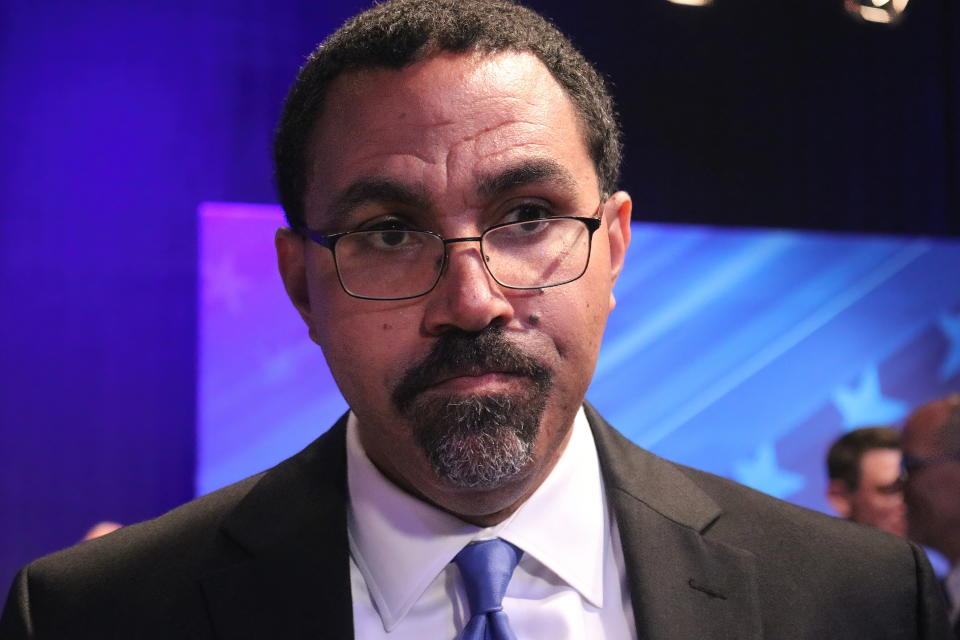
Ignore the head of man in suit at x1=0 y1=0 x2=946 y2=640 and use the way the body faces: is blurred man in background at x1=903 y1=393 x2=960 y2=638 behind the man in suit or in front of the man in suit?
behind
